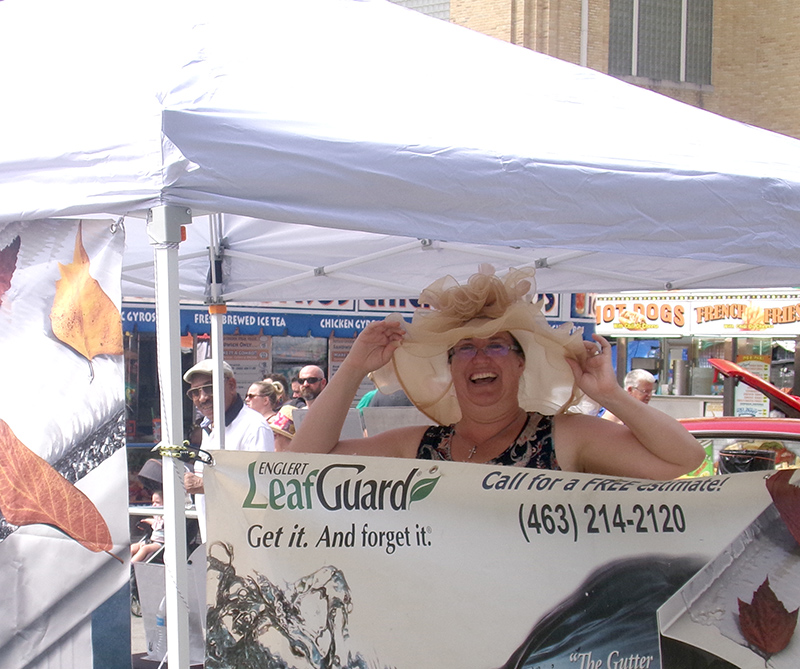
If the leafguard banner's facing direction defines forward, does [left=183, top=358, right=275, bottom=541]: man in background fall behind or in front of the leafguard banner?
behind

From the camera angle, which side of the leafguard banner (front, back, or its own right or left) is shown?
front

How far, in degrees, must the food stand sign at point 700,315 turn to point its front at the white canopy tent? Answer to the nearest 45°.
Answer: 0° — it already faces it

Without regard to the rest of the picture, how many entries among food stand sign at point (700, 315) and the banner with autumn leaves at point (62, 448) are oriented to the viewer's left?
0

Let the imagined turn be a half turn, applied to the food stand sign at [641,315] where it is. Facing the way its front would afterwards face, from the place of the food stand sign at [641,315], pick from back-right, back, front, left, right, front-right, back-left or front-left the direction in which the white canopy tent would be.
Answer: back

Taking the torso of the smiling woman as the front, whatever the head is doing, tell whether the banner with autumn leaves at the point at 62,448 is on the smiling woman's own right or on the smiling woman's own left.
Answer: on the smiling woman's own right

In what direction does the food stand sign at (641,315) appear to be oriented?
toward the camera

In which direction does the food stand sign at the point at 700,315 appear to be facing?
toward the camera

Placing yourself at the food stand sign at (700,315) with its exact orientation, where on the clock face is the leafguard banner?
The leafguard banner is roughly at 12 o'clock from the food stand sign.
